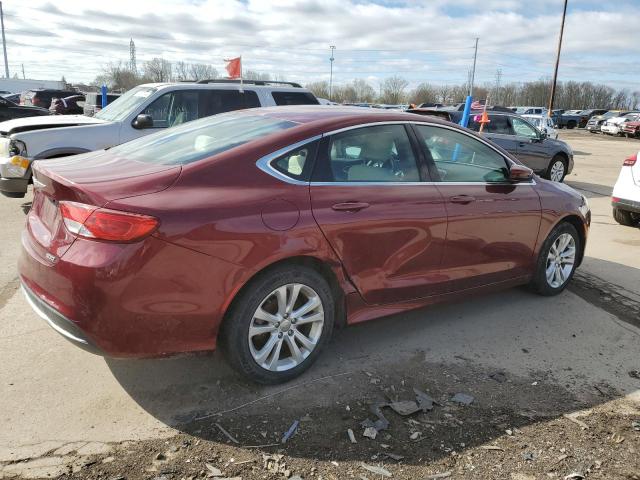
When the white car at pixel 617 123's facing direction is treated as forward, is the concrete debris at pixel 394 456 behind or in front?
in front

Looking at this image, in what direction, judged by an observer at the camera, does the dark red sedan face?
facing away from the viewer and to the right of the viewer

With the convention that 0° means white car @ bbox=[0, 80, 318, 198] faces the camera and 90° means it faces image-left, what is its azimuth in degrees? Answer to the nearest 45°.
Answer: approximately 45°

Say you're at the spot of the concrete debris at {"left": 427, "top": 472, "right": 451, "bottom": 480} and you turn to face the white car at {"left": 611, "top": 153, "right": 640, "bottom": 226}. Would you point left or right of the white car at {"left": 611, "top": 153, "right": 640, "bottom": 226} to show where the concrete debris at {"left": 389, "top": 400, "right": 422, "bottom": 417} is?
left

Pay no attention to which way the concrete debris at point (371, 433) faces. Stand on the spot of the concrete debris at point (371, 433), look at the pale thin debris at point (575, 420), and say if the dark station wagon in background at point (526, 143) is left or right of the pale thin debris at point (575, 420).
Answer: left

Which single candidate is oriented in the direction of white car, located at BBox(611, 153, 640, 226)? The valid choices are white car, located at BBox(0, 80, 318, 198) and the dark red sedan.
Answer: the dark red sedan

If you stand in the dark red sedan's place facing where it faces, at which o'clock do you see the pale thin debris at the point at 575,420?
The pale thin debris is roughly at 2 o'clock from the dark red sedan.

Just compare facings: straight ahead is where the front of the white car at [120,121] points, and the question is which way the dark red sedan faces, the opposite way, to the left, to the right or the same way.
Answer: the opposite way

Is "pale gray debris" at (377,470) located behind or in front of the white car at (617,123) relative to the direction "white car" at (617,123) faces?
in front

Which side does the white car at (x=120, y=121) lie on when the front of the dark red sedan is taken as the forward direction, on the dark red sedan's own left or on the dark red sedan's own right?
on the dark red sedan's own left

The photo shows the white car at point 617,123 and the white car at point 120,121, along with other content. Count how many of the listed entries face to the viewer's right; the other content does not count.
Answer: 0

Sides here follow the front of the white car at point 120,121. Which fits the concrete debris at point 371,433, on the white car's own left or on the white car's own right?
on the white car's own left

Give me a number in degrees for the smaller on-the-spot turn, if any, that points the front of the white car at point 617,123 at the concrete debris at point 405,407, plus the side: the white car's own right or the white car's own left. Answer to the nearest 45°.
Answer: approximately 45° to the white car's own left
